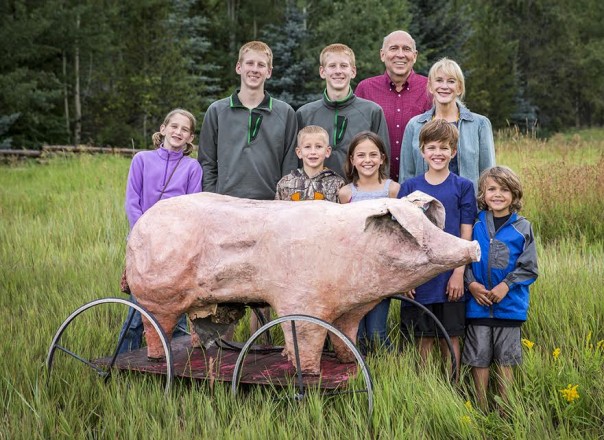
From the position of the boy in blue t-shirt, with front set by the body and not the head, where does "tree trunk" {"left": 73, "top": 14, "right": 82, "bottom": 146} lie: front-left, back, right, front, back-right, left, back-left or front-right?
back-right

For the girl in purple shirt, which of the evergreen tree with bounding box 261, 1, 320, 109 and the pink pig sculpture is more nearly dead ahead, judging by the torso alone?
the pink pig sculpture

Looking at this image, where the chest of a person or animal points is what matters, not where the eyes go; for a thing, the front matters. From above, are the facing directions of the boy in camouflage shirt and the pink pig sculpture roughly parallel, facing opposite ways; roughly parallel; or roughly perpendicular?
roughly perpendicular

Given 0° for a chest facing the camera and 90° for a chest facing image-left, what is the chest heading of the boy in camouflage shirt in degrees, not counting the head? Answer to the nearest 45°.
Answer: approximately 0°

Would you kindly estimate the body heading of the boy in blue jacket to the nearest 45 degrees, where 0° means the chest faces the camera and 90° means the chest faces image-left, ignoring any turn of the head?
approximately 0°

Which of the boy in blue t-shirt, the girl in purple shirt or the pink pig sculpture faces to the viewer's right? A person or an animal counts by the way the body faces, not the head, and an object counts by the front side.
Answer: the pink pig sculpture

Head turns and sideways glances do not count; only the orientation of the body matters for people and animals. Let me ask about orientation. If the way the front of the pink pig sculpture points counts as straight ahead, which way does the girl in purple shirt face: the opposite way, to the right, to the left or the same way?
to the right

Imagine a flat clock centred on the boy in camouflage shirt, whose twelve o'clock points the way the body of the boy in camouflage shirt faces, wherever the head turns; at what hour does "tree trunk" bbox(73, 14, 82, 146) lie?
The tree trunk is roughly at 5 o'clock from the boy in camouflage shirt.

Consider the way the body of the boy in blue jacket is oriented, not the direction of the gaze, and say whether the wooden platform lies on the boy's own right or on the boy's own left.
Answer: on the boy's own right

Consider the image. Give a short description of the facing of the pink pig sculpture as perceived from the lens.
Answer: facing to the right of the viewer

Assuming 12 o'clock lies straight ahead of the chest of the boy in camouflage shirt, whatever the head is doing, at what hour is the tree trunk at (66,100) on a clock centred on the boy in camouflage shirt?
The tree trunk is roughly at 5 o'clock from the boy in camouflage shirt.
